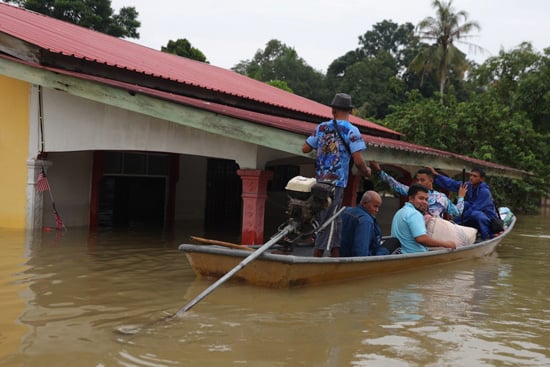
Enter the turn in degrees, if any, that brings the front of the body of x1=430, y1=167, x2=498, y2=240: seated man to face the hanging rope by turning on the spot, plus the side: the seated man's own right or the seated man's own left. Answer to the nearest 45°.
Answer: approximately 45° to the seated man's own right

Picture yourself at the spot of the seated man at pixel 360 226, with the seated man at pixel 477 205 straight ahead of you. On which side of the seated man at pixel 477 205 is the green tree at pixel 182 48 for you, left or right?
left

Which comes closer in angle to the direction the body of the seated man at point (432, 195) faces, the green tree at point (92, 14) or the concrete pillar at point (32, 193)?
the concrete pillar

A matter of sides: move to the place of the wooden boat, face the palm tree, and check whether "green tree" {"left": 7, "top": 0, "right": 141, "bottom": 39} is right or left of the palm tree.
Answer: left

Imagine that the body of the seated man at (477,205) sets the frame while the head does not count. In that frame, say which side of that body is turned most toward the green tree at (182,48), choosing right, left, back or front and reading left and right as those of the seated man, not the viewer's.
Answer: right

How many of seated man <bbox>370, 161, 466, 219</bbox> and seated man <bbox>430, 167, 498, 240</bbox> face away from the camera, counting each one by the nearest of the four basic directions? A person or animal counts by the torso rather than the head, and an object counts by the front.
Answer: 0

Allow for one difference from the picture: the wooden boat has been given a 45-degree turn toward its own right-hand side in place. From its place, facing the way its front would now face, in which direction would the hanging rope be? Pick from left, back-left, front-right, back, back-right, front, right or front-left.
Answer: back-left

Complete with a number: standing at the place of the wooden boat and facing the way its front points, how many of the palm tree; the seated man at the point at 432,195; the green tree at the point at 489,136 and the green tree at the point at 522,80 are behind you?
0

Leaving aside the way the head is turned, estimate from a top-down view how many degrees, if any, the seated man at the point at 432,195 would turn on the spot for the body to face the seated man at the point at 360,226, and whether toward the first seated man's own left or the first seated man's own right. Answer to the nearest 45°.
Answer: approximately 45° to the first seated man's own right

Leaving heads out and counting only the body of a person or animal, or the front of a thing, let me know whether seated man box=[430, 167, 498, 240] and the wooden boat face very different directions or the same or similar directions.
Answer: very different directions

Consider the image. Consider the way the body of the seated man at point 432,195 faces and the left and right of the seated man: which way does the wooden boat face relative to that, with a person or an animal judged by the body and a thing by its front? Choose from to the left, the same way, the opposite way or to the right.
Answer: the opposite way

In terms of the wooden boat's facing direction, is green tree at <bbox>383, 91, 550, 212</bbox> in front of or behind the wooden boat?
in front

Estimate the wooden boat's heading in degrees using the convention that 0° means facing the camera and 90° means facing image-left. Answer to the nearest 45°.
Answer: approximately 225°

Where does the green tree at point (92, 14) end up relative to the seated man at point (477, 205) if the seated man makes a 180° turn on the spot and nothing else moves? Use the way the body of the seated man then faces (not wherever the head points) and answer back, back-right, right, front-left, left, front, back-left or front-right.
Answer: left

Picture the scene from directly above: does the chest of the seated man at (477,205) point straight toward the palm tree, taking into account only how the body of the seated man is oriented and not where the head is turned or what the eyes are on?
no

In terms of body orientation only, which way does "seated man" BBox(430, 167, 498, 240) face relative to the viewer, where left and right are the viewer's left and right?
facing the viewer and to the left of the viewer
